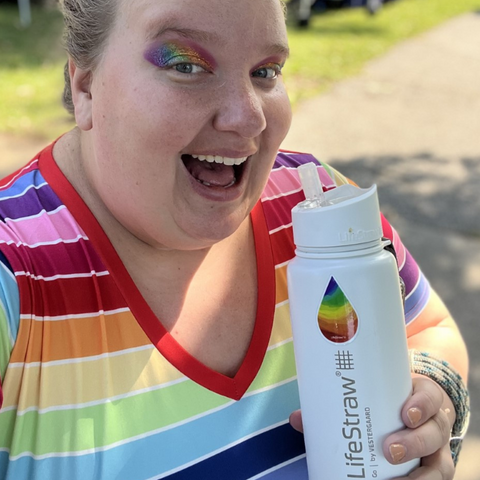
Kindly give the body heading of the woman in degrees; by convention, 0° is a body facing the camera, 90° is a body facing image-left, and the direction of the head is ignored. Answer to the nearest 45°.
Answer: approximately 315°
